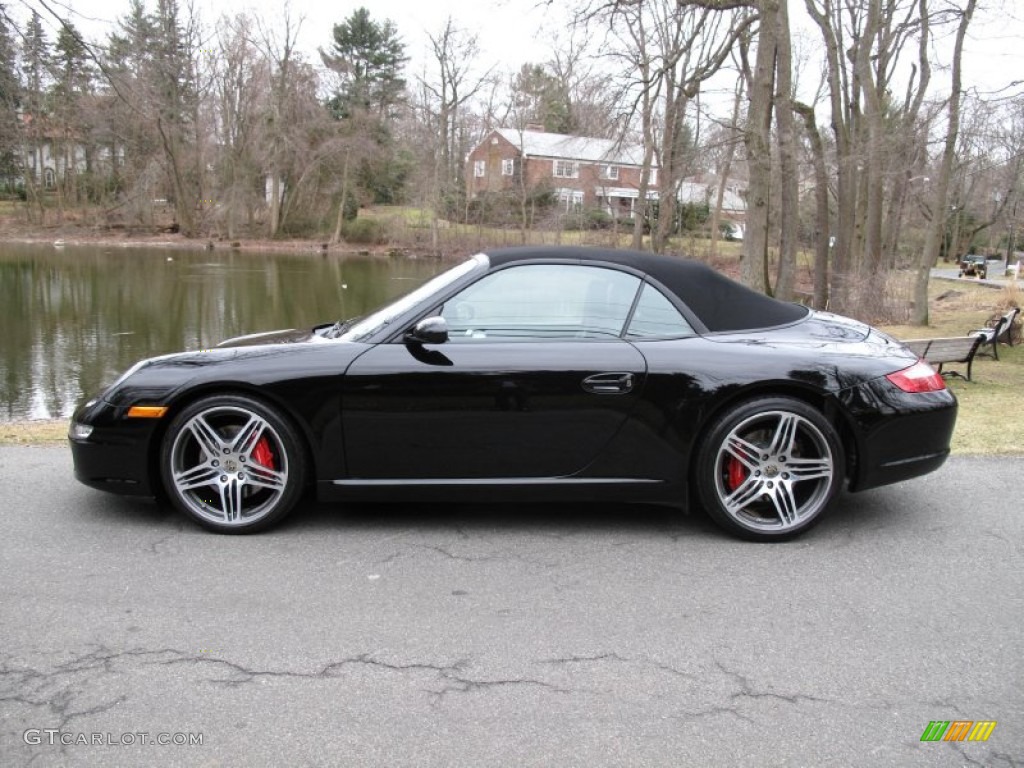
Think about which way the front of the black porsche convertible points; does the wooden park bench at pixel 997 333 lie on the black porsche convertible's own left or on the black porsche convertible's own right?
on the black porsche convertible's own right

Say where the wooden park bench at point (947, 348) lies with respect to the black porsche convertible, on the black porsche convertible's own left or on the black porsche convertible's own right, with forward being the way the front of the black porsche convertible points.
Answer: on the black porsche convertible's own right

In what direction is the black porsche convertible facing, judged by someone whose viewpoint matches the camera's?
facing to the left of the viewer
